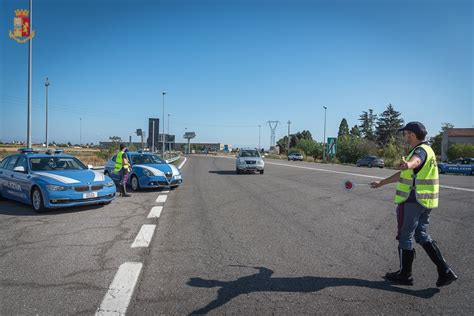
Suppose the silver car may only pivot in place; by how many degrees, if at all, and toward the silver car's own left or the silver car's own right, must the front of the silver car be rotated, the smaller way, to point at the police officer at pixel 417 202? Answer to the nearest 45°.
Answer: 0° — it already faces them

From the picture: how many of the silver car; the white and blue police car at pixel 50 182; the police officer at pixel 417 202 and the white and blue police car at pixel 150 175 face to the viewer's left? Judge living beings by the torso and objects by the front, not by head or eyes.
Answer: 1

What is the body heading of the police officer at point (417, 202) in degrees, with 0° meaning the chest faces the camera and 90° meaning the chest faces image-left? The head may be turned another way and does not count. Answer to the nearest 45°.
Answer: approximately 90°

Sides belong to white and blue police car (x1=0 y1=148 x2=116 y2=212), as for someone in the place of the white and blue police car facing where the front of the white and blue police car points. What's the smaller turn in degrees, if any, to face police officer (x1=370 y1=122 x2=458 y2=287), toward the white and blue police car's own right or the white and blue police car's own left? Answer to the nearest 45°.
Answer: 0° — it already faces them

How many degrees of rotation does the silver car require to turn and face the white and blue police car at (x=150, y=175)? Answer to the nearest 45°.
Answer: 0° — it already faces it

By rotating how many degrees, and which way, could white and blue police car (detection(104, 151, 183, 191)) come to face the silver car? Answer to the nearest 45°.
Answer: approximately 90° to its left

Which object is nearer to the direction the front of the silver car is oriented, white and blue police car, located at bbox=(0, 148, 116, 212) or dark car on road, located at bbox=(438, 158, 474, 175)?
the white and blue police car

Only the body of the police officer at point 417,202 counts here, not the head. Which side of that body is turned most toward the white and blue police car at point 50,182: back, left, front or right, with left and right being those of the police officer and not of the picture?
front

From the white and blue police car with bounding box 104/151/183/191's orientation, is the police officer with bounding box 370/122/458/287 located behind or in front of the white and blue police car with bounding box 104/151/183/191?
in front

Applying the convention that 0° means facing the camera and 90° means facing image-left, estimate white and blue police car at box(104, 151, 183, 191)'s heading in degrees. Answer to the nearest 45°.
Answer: approximately 315°

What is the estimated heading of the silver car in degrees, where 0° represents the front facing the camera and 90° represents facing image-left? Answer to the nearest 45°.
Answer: approximately 0°

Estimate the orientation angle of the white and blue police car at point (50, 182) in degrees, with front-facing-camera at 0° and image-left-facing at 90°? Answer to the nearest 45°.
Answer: approximately 315°
